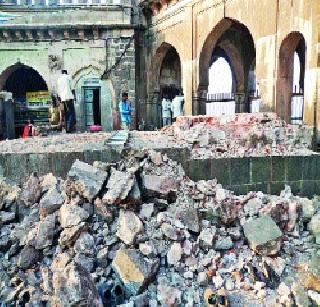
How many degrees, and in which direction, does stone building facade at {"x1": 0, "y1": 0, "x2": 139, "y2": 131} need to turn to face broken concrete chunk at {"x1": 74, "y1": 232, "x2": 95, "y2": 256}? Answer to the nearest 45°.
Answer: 0° — it already faces it

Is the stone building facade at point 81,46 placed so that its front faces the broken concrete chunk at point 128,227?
yes

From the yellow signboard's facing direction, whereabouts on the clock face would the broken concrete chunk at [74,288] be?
The broken concrete chunk is roughly at 12 o'clock from the yellow signboard.

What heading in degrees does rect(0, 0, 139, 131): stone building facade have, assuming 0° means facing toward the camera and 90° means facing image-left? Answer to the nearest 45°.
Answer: approximately 0°

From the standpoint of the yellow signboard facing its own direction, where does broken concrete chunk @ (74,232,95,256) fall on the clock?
The broken concrete chunk is roughly at 12 o'clock from the yellow signboard.

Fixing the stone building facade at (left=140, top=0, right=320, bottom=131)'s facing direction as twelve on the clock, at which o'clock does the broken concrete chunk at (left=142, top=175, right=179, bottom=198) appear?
The broken concrete chunk is roughly at 11 o'clock from the stone building facade.

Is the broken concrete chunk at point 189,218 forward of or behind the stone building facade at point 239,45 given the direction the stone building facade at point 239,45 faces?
forward

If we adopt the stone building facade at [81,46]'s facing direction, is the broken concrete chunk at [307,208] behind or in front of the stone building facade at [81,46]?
in front

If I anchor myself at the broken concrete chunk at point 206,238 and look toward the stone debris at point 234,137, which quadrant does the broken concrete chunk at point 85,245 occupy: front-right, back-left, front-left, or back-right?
back-left

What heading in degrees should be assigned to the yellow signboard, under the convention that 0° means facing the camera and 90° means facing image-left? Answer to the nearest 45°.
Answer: approximately 0°
